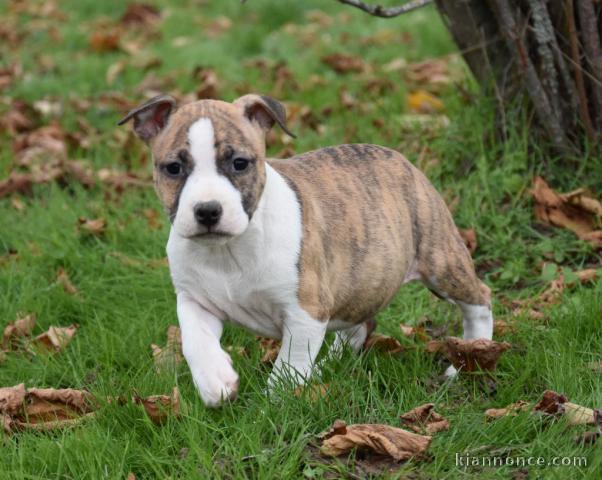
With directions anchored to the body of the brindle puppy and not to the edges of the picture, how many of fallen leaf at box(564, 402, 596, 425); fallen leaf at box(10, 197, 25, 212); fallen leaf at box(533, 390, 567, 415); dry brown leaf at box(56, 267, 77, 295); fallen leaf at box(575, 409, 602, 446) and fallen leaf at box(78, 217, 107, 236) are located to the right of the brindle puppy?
3

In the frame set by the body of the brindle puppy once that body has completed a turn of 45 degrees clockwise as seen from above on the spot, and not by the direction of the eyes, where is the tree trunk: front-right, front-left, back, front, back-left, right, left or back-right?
back-right

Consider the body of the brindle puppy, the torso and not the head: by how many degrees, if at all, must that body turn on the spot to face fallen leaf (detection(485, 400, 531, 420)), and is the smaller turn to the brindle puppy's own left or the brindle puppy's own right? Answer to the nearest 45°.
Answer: approximately 90° to the brindle puppy's own left

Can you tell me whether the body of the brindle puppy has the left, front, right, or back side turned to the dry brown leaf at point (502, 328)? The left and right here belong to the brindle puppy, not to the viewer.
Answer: back

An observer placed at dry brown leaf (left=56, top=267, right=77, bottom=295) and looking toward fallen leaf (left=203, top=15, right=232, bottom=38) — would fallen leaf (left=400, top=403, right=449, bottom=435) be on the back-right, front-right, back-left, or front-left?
back-right

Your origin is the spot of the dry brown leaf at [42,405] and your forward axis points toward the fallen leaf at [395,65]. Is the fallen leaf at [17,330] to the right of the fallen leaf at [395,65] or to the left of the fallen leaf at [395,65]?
left

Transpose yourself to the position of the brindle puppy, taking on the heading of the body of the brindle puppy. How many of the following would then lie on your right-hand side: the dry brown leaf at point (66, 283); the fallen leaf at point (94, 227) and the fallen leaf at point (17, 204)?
3

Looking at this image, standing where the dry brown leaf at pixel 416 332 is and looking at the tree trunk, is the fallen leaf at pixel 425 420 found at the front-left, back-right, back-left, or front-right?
back-right

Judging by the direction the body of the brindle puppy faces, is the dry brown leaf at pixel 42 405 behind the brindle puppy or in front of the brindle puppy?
in front

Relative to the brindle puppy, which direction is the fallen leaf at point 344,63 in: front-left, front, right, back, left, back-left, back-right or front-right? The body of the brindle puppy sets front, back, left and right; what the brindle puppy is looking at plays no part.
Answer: back-right

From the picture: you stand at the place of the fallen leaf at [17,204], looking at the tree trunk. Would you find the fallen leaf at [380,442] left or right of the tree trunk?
right

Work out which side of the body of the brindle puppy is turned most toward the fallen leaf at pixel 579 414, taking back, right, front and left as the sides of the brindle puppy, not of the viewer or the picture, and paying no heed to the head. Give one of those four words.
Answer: left

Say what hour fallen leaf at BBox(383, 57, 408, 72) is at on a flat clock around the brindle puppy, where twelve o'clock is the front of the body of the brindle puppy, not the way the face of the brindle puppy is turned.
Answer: The fallen leaf is roughly at 5 o'clock from the brindle puppy.

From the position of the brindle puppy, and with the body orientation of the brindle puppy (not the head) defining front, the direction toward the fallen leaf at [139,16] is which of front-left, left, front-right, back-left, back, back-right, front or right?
back-right
